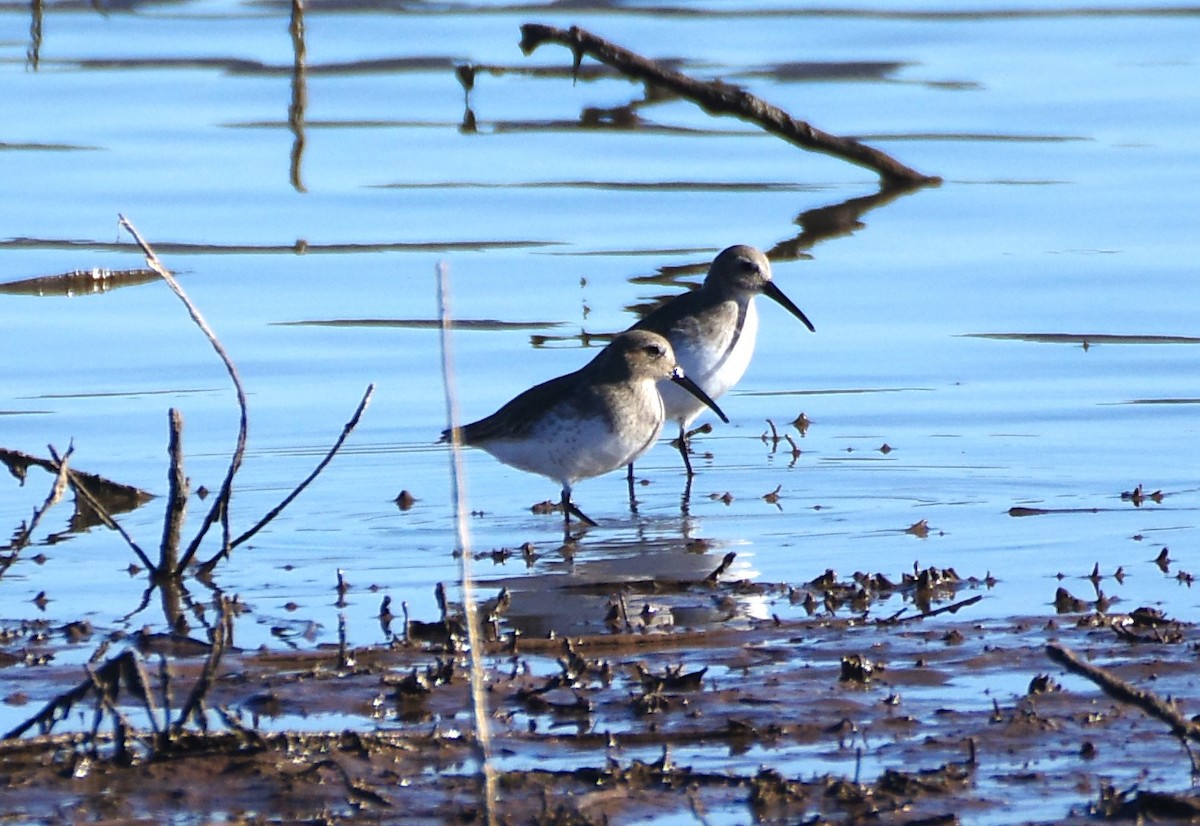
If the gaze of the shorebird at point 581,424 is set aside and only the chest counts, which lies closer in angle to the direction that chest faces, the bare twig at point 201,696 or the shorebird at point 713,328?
the shorebird

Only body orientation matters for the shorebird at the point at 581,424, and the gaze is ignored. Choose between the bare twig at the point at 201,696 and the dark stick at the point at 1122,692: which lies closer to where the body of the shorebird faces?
the dark stick

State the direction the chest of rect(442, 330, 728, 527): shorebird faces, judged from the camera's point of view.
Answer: to the viewer's right

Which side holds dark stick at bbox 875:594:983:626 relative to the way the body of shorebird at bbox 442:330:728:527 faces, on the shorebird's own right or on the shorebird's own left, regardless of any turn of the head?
on the shorebird's own right

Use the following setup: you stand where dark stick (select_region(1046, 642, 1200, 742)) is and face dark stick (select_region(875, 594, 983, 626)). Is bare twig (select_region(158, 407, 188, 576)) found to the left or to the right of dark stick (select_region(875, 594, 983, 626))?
left

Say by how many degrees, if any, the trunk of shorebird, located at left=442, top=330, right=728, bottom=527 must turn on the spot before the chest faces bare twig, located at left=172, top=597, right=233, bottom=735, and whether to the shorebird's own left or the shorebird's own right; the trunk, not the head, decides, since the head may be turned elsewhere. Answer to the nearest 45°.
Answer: approximately 90° to the shorebird's own right

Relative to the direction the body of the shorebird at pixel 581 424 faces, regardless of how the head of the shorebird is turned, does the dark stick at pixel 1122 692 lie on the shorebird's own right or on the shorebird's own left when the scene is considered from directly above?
on the shorebird's own right

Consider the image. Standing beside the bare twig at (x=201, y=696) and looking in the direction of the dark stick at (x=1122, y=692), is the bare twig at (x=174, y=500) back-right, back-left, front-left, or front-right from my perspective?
back-left

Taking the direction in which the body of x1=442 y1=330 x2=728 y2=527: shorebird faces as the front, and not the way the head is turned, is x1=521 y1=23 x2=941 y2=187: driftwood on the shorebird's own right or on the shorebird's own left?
on the shorebird's own left

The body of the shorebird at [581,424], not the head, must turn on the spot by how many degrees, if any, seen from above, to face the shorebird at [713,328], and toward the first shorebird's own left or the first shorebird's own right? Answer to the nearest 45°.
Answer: approximately 45° to the first shorebird's own left
